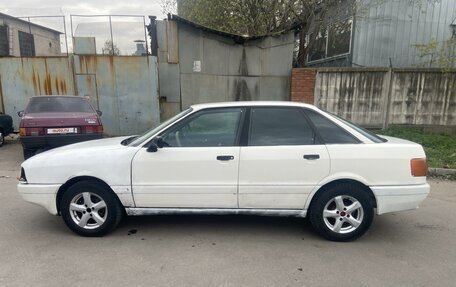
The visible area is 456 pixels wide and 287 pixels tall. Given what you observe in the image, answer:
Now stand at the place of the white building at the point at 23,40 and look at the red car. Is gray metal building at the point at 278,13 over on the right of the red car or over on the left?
left

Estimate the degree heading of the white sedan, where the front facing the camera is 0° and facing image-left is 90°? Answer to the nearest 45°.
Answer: approximately 90°

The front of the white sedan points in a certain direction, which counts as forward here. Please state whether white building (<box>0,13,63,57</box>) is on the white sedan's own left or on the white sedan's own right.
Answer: on the white sedan's own right

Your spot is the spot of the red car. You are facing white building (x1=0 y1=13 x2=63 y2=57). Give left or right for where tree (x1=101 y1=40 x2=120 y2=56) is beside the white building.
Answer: right

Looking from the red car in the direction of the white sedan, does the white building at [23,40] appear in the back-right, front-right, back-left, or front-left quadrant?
back-left

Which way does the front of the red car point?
away from the camera

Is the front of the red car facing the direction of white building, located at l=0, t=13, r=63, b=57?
yes

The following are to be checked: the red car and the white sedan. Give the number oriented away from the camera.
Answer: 1

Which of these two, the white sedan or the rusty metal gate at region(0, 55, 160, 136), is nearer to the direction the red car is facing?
the rusty metal gate

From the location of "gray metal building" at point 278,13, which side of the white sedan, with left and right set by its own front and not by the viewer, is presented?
right

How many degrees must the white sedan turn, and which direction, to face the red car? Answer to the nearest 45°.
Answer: approximately 45° to its right

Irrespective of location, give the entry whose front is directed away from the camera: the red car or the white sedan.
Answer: the red car

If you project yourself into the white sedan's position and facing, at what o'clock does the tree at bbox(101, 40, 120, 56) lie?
The tree is roughly at 2 o'clock from the white sedan.
